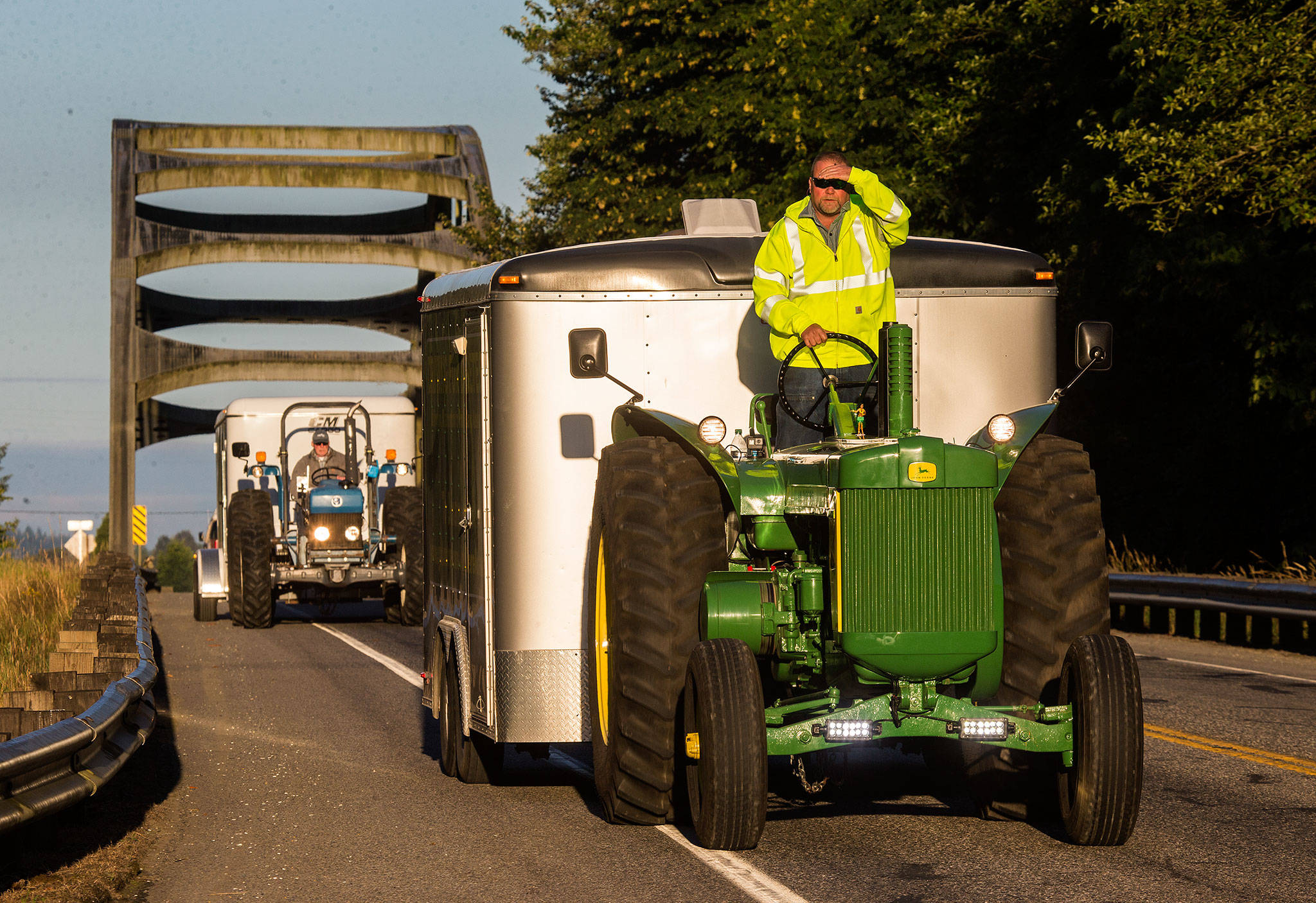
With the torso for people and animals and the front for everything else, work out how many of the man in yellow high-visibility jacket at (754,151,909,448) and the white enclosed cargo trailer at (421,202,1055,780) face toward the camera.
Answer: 2

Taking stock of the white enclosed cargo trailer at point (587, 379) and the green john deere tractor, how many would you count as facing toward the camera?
2

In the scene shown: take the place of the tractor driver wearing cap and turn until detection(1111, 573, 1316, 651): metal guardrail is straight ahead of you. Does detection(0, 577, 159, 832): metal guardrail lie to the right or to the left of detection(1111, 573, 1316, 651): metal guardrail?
right

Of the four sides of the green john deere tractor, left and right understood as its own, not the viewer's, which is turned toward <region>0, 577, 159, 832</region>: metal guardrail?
right

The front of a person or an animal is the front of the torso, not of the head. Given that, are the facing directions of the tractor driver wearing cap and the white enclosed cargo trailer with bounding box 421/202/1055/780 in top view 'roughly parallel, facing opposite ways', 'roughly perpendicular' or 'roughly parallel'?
roughly parallel

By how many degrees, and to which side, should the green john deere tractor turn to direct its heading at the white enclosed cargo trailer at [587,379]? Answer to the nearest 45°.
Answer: approximately 135° to its right

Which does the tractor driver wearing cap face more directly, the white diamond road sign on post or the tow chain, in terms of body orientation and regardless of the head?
the tow chain

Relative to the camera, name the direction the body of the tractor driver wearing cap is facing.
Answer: toward the camera

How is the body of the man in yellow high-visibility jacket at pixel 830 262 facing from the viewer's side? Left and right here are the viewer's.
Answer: facing the viewer

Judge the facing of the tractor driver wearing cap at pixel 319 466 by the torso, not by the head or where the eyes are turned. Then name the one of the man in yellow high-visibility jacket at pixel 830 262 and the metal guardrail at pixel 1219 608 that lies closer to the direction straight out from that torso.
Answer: the man in yellow high-visibility jacket

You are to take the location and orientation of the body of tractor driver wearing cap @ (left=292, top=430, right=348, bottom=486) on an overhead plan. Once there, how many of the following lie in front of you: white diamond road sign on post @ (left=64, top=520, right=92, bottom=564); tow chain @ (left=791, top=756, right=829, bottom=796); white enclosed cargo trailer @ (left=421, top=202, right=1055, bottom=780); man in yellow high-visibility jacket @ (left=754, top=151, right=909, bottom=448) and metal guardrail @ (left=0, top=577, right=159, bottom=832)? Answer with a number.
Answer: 4

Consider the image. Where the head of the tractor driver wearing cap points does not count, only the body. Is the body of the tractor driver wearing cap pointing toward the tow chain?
yes

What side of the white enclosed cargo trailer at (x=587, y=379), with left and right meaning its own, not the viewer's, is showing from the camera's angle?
front
